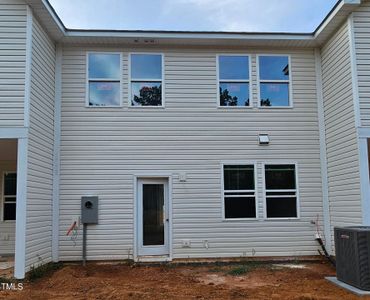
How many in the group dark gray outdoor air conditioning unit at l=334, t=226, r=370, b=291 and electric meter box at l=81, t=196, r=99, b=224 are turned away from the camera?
0

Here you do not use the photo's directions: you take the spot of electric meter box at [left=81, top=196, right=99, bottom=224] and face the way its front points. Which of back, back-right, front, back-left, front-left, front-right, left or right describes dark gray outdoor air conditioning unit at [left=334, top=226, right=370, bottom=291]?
front-left

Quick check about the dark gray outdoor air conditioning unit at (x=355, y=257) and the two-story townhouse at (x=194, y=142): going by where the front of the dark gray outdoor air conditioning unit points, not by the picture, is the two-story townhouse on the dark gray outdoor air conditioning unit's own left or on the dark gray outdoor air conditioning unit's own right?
on the dark gray outdoor air conditioning unit's own right

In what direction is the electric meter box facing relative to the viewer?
toward the camera

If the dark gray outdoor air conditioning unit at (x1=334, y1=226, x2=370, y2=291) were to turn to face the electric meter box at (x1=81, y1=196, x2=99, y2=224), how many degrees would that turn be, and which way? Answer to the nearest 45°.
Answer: approximately 45° to its right
